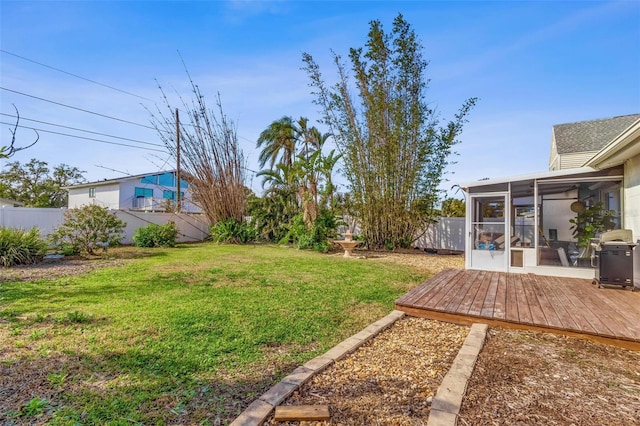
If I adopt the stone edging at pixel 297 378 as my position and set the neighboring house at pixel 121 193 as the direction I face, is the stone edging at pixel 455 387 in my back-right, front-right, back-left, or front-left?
back-right

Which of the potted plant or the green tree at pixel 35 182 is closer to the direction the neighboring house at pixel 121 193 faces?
the potted plant

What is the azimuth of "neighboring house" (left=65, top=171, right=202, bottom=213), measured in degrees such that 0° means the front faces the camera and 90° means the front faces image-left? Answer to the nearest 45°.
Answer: approximately 315°

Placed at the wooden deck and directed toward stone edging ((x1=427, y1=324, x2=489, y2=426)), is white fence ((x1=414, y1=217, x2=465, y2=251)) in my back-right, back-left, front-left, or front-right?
back-right

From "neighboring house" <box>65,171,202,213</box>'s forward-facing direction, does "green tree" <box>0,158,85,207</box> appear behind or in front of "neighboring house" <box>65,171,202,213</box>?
behind

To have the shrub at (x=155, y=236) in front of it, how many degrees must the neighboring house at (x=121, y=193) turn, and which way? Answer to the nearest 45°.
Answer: approximately 45° to its right

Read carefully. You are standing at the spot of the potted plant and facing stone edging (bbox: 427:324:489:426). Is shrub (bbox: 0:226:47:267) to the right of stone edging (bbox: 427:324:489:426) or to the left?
right
